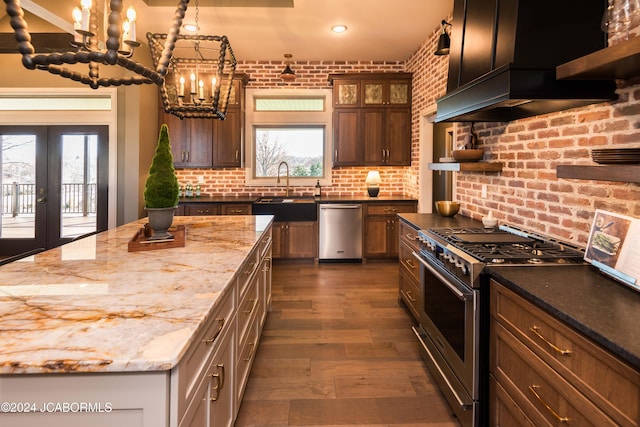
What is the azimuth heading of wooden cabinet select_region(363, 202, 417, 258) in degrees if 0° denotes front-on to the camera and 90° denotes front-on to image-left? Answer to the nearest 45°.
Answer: approximately 0°

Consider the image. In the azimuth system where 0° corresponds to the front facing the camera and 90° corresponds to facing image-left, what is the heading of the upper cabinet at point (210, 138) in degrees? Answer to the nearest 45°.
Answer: approximately 0°

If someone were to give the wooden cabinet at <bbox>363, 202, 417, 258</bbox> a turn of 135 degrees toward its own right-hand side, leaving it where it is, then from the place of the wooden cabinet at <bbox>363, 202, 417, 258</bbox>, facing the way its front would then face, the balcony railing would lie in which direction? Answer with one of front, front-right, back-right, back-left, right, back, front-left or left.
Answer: front-left

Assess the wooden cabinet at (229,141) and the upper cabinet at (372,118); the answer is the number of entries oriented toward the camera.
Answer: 2

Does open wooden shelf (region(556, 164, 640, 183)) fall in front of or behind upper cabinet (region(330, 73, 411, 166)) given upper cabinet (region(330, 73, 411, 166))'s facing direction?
in front

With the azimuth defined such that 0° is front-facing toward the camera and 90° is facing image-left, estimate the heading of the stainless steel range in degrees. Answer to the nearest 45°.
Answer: approximately 45°

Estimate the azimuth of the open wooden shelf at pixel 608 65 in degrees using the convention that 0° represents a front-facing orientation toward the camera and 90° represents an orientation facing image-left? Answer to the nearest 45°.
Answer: approximately 45°

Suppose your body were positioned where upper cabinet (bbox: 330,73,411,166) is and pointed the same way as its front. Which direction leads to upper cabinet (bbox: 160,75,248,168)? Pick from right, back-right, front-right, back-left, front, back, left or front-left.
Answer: right
